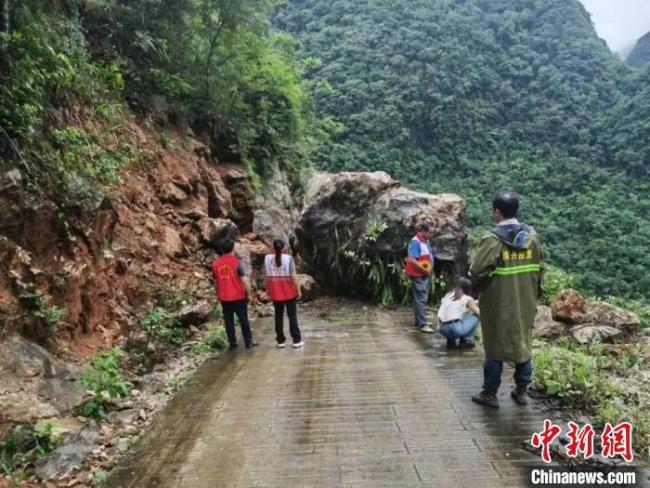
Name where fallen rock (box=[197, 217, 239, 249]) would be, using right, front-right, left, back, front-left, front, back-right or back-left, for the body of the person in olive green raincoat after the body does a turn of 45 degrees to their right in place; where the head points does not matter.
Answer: front-left

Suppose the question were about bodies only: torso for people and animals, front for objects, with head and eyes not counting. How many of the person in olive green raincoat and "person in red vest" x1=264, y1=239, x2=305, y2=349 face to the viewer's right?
0

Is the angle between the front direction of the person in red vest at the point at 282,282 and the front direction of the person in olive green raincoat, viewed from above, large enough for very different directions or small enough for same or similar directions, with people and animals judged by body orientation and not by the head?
same or similar directions

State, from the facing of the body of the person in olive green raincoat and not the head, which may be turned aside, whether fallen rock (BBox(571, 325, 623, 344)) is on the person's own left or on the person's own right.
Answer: on the person's own right

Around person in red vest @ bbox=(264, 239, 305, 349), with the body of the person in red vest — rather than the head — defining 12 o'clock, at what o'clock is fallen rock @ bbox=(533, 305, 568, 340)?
The fallen rock is roughly at 3 o'clock from the person in red vest.

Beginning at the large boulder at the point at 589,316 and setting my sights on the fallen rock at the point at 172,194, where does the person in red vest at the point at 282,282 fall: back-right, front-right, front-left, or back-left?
front-left

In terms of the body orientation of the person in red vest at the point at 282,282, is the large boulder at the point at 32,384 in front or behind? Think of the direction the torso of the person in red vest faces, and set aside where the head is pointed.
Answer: behind

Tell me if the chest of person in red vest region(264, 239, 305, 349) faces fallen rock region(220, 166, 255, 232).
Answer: yes

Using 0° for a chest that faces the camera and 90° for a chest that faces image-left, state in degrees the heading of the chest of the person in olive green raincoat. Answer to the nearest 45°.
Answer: approximately 135°

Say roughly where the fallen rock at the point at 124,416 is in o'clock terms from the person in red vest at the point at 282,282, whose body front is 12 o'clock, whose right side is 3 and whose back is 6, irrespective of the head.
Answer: The fallen rock is roughly at 7 o'clock from the person in red vest.

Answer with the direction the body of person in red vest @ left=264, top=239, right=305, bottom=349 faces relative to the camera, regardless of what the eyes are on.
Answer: away from the camera

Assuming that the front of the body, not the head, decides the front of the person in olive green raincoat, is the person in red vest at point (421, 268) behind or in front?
in front

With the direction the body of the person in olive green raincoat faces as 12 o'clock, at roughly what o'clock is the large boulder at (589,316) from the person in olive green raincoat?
The large boulder is roughly at 2 o'clock from the person in olive green raincoat.

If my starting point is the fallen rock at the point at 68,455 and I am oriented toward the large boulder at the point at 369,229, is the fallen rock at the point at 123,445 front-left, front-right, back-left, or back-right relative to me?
front-right
